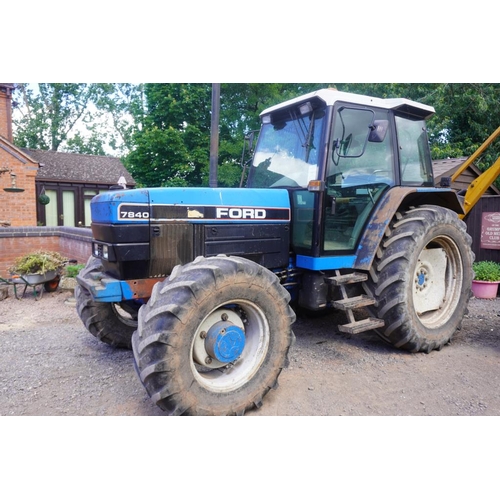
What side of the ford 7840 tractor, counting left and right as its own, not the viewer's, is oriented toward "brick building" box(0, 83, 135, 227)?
right

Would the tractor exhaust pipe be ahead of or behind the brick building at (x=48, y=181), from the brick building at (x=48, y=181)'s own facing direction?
ahead

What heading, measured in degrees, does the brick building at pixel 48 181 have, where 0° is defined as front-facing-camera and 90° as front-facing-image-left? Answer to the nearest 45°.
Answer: approximately 0°

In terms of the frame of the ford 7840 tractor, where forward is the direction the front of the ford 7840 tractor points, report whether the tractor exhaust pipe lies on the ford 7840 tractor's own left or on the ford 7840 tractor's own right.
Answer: on the ford 7840 tractor's own right

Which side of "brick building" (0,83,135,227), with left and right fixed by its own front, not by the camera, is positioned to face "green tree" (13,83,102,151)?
back

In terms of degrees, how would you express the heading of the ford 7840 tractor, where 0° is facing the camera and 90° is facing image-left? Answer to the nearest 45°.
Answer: approximately 45°

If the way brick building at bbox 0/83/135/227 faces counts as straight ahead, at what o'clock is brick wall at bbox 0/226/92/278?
The brick wall is roughly at 12 o'clock from the brick building.

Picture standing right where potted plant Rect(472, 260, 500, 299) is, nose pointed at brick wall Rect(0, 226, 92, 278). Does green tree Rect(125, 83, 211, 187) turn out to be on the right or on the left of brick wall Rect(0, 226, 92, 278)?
right

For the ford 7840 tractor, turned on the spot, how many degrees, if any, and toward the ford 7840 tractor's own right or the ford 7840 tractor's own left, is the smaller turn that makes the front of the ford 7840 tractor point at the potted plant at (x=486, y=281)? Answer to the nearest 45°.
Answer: approximately 180°

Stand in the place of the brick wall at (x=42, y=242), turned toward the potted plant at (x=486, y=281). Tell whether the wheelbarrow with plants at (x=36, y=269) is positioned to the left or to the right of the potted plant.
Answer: right

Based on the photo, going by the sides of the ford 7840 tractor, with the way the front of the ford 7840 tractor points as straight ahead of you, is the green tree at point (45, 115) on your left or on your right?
on your right

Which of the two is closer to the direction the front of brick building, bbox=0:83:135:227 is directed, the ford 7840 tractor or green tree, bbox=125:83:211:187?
the ford 7840 tractor

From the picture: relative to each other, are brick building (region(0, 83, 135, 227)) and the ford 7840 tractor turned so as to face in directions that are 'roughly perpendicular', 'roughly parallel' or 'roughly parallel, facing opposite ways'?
roughly perpendicular

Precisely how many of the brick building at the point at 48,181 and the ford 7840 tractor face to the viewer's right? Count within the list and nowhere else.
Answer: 0
